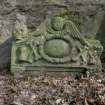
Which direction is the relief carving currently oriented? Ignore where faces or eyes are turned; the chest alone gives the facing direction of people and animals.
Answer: toward the camera
